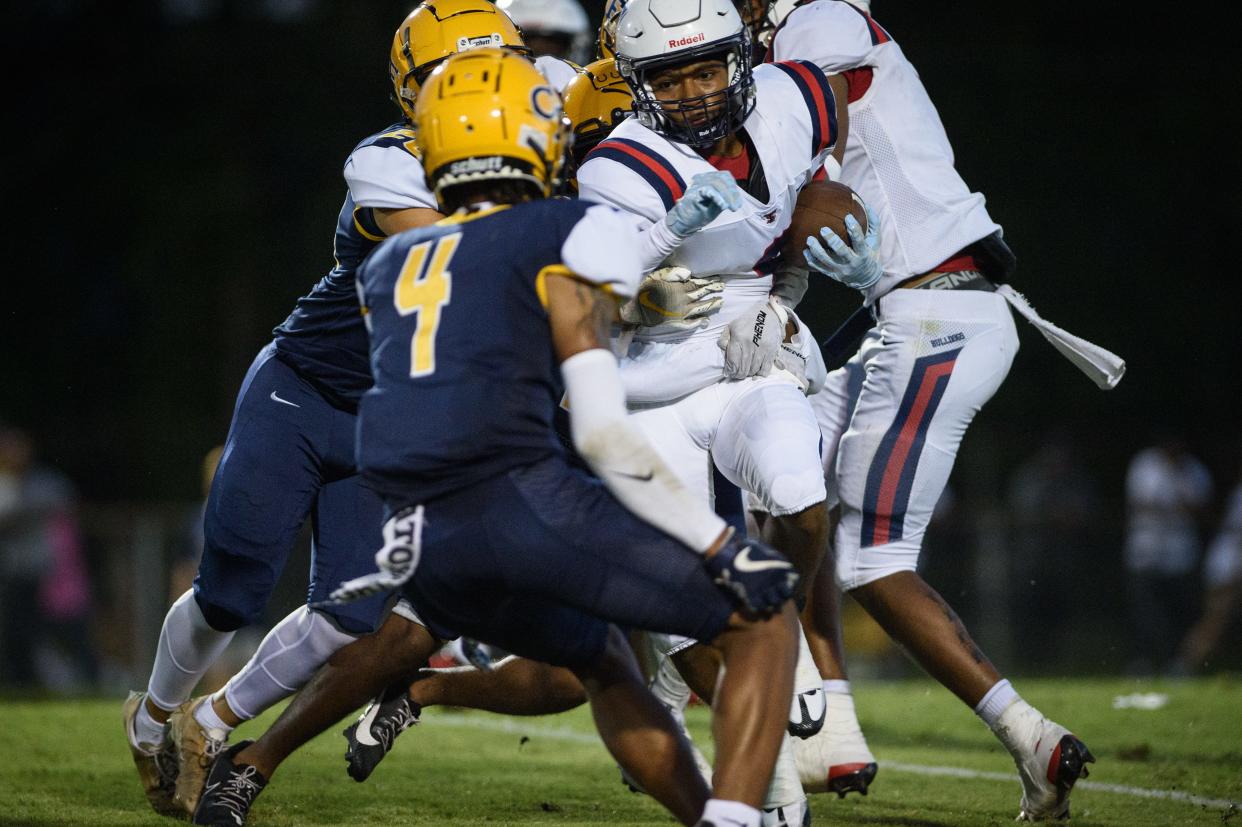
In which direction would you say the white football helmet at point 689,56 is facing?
toward the camera

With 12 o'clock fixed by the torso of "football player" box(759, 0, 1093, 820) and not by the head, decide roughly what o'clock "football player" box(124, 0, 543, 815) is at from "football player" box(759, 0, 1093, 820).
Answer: "football player" box(124, 0, 543, 815) is roughly at 11 o'clock from "football player" box(759, 0, 1093, 820).

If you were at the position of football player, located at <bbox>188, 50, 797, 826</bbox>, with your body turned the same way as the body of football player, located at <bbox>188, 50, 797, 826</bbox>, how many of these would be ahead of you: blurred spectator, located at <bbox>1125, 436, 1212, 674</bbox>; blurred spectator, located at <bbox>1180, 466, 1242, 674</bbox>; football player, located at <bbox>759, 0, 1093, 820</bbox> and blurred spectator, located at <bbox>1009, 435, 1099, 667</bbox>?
4

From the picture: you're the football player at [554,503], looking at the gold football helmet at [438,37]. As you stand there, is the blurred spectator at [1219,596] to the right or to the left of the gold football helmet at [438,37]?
right

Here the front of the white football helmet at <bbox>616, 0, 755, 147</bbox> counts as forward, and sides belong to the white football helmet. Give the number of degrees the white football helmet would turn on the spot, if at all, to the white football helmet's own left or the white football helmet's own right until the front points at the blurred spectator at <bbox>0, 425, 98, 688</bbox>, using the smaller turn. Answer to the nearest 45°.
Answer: approximately 135° to the white football helmet's own right

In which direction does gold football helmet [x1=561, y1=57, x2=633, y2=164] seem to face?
to the viewer's right

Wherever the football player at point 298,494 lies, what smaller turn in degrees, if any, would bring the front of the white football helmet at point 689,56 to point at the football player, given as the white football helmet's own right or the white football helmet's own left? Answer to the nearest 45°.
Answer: approximately 90° to the white football helmet's own right

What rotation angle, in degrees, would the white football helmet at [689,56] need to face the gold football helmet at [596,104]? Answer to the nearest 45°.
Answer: approximately 135° to its right

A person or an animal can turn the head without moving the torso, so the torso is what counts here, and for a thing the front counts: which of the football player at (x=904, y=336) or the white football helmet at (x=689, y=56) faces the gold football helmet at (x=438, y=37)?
the football player

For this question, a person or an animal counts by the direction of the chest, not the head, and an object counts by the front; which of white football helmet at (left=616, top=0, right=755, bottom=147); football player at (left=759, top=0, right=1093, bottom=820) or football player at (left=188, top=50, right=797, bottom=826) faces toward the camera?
the white football helmet

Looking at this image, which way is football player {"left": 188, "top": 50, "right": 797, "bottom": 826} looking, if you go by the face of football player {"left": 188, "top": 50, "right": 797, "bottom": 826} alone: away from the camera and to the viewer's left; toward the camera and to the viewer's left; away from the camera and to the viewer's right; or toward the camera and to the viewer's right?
away from the camera and to the viewer's right
